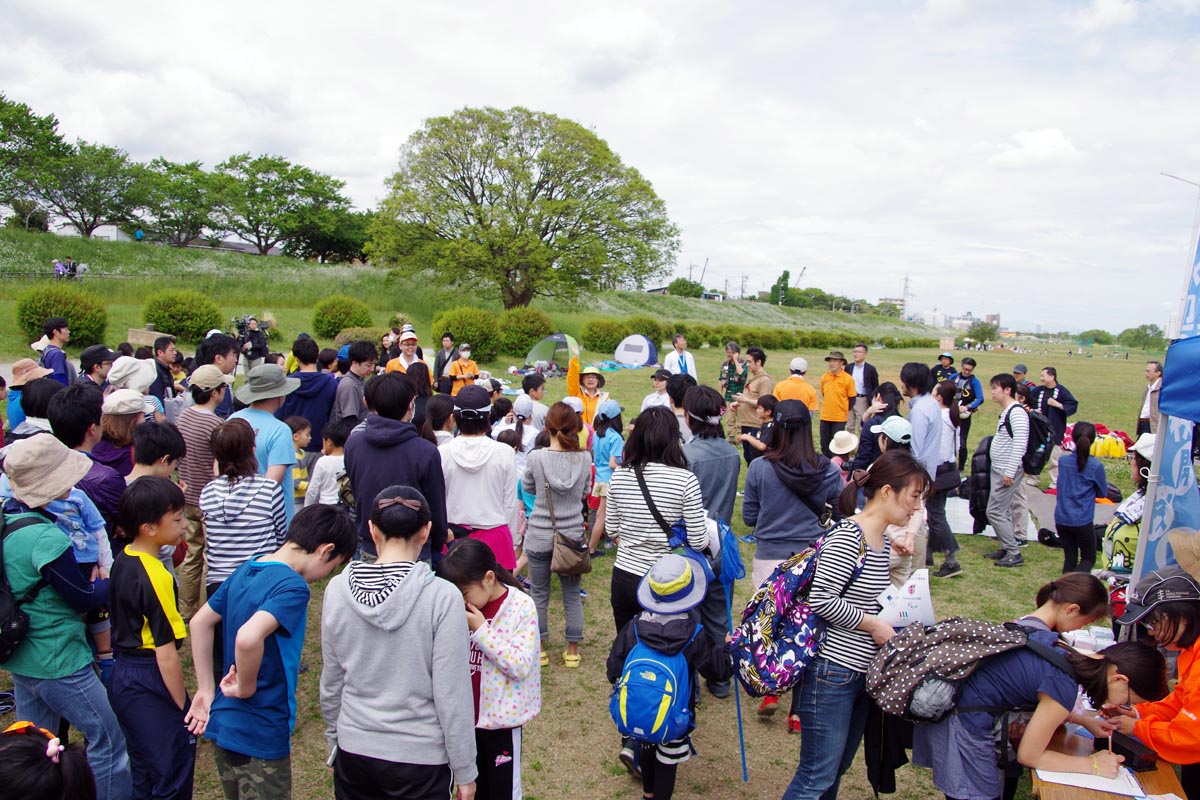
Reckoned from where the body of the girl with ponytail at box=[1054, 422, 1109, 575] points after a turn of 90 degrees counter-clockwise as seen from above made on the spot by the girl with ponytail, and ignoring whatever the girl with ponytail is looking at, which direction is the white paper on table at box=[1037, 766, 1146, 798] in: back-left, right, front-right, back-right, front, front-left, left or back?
left

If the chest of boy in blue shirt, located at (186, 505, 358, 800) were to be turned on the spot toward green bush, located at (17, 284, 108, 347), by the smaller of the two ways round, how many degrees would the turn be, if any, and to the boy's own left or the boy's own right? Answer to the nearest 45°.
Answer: approximately 45° to the boy's own left

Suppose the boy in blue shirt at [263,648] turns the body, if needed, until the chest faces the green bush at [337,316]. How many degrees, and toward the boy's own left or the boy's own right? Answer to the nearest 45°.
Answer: approximately 45° to the boy's own left

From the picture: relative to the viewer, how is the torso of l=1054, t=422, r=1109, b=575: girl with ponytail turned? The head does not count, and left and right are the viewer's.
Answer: facing away from the viewer

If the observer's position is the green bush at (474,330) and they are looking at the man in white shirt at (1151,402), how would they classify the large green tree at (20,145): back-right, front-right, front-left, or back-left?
back-right

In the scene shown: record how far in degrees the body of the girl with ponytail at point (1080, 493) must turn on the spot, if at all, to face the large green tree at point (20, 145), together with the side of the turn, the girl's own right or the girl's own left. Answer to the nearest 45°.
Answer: approximately 90° to the girl's own left

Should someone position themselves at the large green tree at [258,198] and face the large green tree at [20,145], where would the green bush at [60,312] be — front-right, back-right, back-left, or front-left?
front-left

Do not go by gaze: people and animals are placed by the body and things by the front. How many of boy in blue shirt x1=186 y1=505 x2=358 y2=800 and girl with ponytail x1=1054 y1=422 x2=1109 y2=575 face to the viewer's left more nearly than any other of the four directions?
0

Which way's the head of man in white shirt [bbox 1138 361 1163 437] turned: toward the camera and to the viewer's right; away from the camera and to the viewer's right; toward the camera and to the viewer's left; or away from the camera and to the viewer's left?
toward the camera and to the viewer's left

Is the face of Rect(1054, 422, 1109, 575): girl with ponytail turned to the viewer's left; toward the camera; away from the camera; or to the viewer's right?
away from the camera

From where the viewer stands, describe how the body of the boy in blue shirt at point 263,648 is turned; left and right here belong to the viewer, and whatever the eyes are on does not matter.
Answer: facing away from the viewer and to the right of the viewer

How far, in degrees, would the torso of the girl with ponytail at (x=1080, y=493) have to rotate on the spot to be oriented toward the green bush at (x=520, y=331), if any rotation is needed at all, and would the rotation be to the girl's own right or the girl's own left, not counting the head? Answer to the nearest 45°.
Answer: approximately 45° to the girl's own left

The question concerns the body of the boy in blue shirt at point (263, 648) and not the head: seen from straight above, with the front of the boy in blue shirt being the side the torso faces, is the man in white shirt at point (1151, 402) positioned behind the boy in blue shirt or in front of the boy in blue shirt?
in front

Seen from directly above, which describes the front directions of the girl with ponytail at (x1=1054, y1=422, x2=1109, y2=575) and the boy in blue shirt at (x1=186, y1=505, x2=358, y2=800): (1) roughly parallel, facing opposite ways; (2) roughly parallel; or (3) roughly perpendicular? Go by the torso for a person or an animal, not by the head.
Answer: roughly parallel

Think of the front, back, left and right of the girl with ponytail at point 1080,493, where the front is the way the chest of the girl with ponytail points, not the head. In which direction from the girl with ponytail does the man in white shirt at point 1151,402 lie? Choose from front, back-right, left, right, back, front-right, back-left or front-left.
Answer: front
